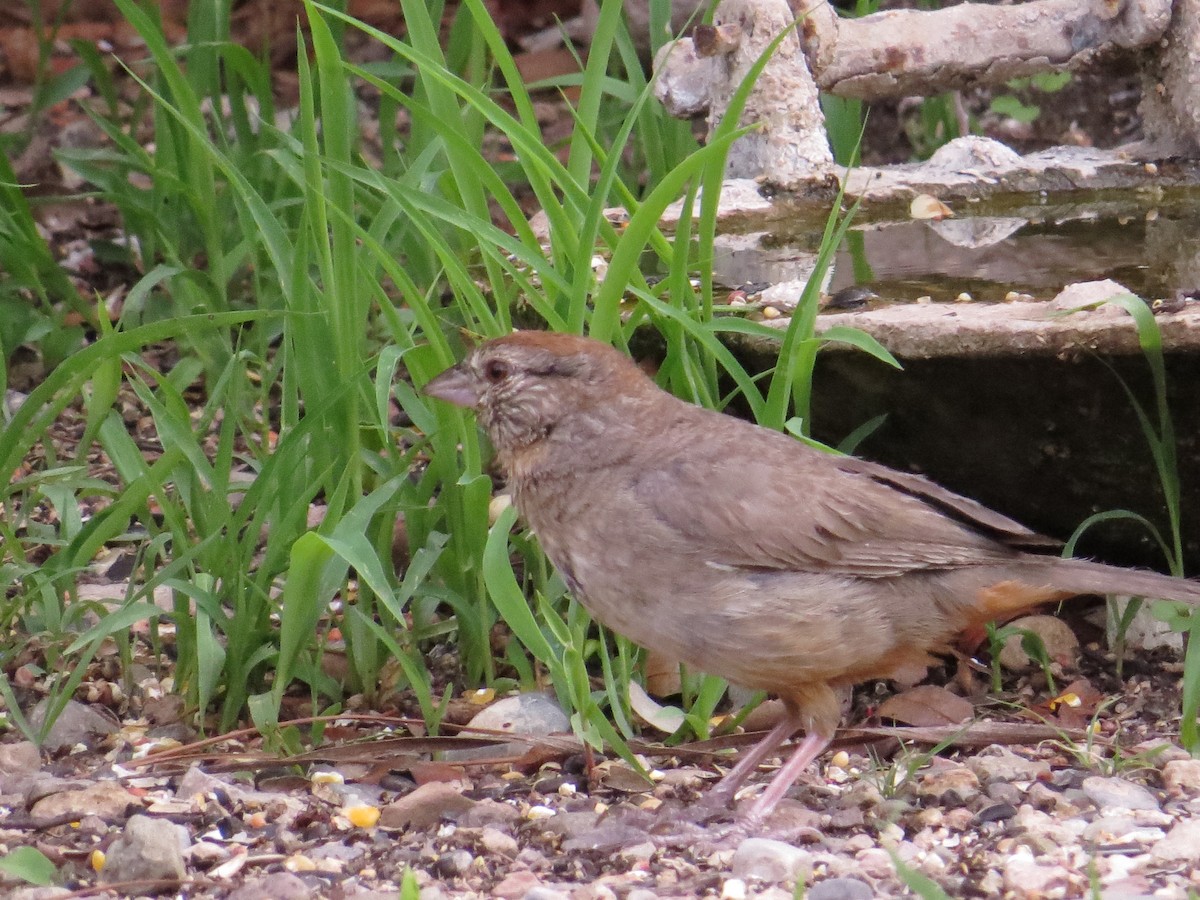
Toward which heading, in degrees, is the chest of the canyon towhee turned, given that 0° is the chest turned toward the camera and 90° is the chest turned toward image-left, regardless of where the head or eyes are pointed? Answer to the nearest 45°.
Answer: approximately 90°
